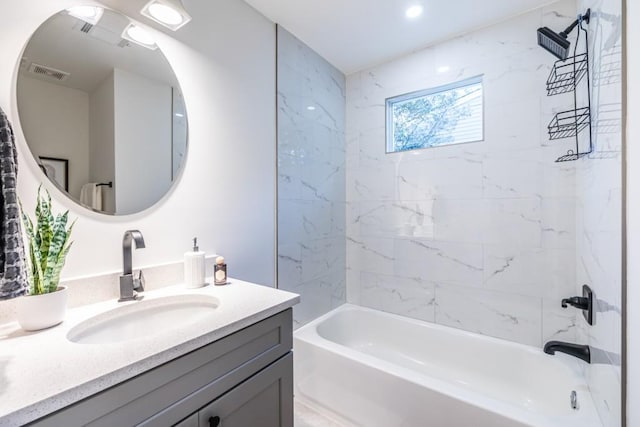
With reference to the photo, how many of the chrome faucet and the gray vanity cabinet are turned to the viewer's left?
0

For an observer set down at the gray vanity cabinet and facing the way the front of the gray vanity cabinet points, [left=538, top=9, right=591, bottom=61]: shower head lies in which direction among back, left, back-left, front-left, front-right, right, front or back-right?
front-left

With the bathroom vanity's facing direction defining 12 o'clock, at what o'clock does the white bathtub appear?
The white bathtub is roughly at 10 o'clock from the bathroom vanity.

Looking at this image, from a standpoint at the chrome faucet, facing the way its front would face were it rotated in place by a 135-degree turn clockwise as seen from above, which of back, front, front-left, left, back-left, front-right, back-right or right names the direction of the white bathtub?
back

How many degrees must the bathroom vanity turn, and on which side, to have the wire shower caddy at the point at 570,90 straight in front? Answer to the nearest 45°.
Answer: approximately 45° to its left

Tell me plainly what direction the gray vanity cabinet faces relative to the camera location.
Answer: facing the viewer and to the right of the viewer

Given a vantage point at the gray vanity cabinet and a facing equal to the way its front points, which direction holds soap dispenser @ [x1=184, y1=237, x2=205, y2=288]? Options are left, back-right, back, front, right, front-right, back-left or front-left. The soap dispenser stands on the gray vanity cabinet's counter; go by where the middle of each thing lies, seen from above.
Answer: back-left

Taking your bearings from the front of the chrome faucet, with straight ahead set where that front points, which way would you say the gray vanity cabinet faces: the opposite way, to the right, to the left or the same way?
the same way

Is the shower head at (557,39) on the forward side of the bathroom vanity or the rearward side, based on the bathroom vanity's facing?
on the forward side

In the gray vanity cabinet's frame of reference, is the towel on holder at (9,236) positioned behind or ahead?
behind
